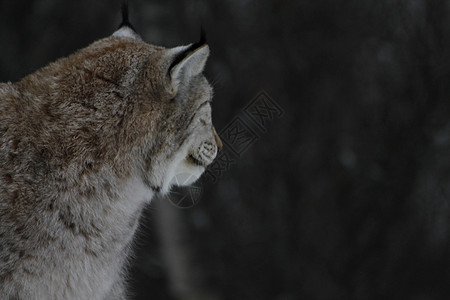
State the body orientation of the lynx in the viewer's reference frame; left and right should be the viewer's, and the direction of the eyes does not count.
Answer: facing to the right of the viewer
